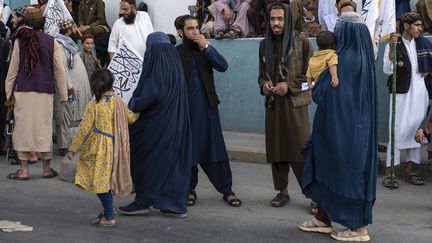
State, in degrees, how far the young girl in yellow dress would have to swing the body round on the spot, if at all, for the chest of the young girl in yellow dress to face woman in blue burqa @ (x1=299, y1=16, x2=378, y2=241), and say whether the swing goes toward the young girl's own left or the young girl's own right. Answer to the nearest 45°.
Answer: approximately 135° to the young girl's own right

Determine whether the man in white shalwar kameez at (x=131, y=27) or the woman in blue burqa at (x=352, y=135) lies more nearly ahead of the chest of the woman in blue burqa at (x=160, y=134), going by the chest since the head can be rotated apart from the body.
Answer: the man in white shalwar kameez

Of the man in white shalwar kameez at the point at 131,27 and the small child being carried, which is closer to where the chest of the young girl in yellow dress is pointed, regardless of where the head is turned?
the man in white shalwar kameez

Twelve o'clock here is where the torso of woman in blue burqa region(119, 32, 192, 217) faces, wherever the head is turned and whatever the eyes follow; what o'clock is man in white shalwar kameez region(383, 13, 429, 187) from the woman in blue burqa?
The man in white shalwar kameez is roughly at 5 o'clock from the woman in blue burqa.

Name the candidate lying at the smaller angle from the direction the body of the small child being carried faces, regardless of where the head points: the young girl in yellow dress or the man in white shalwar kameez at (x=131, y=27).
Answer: the man in white shalwar kameez

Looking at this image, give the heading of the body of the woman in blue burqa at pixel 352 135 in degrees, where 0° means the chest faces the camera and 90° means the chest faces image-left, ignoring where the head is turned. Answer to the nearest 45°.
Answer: approximately 90°

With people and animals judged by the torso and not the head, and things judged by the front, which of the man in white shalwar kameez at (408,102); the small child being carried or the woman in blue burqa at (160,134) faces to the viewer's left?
the woman in blue burqa

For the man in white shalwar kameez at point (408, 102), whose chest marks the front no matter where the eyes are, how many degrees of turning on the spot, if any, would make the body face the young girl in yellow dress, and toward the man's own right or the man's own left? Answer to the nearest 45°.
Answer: approximately 90° to the man's own right

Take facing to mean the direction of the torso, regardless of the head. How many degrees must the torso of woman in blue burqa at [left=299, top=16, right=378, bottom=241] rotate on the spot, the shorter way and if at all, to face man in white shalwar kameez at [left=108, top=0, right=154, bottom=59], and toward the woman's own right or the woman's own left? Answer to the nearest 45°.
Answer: approximately 45° to the woman's own right

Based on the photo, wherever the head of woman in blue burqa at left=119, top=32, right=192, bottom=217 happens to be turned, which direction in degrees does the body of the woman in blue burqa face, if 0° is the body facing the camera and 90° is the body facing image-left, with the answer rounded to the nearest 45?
approximately 90°

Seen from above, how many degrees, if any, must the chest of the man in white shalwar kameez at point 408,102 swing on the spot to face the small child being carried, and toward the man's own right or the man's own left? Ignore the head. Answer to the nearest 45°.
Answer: approximately 45° to the man's own right

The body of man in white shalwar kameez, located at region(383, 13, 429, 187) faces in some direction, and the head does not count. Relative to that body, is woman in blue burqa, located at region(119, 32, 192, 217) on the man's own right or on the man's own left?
on the man's own right
